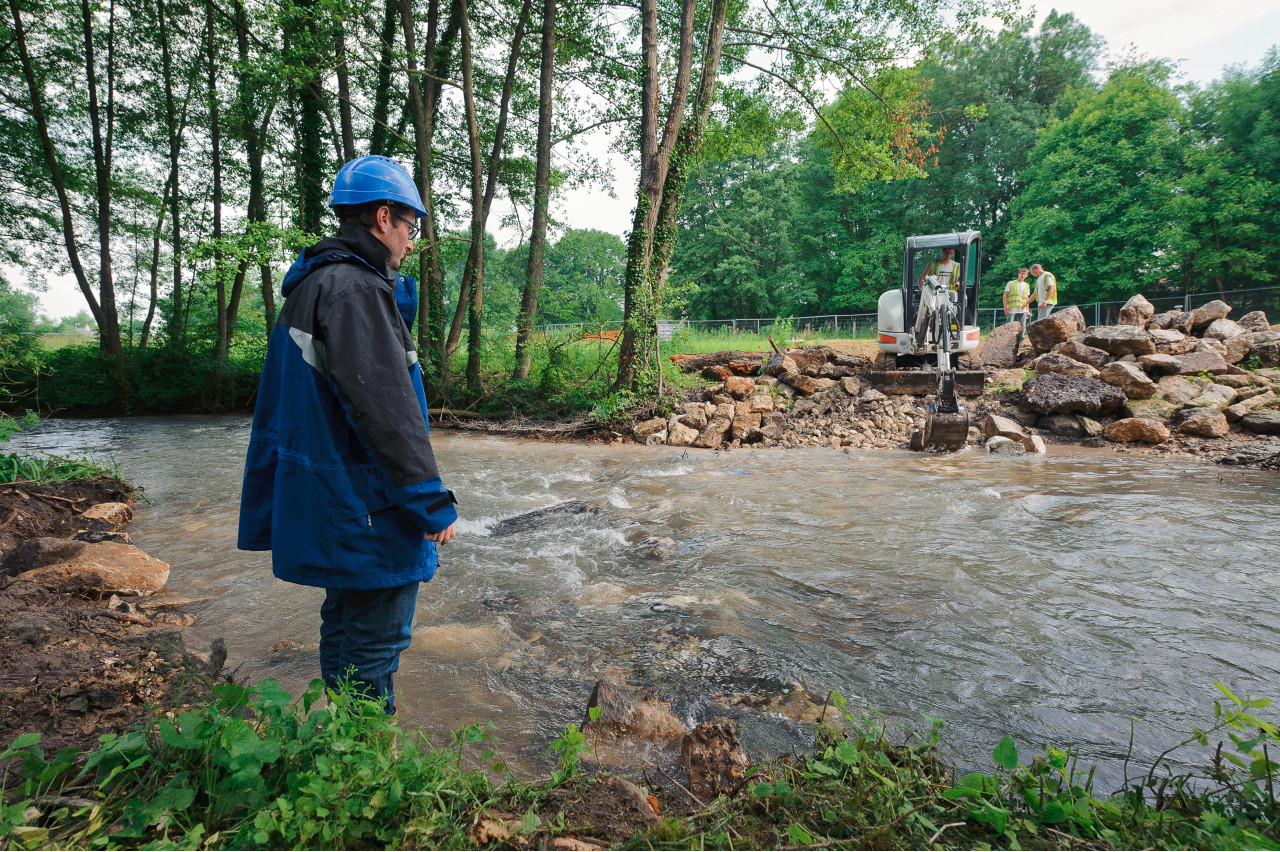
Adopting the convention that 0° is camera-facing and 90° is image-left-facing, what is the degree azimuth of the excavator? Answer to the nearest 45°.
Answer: approximately 0°

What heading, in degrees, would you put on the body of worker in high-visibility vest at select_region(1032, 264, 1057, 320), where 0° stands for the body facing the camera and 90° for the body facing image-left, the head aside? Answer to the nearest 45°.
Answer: approximately 45°

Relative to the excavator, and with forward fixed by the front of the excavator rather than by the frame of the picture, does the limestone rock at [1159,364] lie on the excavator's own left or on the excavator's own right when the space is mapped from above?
on the excavator's own left

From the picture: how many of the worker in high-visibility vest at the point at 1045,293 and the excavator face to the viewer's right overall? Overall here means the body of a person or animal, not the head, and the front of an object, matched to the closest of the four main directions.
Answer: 0

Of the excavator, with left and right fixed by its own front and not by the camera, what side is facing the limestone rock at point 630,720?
front

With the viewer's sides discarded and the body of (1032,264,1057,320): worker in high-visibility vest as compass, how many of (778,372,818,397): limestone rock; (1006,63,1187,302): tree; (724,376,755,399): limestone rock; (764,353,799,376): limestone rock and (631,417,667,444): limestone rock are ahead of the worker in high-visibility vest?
4

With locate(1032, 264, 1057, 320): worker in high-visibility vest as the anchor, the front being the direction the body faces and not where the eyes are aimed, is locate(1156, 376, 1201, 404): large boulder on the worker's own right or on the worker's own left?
on the worker's own left

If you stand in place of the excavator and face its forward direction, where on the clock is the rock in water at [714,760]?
The rock in water is roughly at 12 o'clock from the excavator.

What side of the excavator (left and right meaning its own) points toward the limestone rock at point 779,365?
right

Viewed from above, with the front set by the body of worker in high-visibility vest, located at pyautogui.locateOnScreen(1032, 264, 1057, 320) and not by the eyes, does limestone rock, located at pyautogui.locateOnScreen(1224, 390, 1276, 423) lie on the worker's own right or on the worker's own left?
on the worker's own left

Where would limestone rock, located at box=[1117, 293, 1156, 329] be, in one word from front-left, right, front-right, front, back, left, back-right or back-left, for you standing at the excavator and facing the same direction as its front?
back-left
